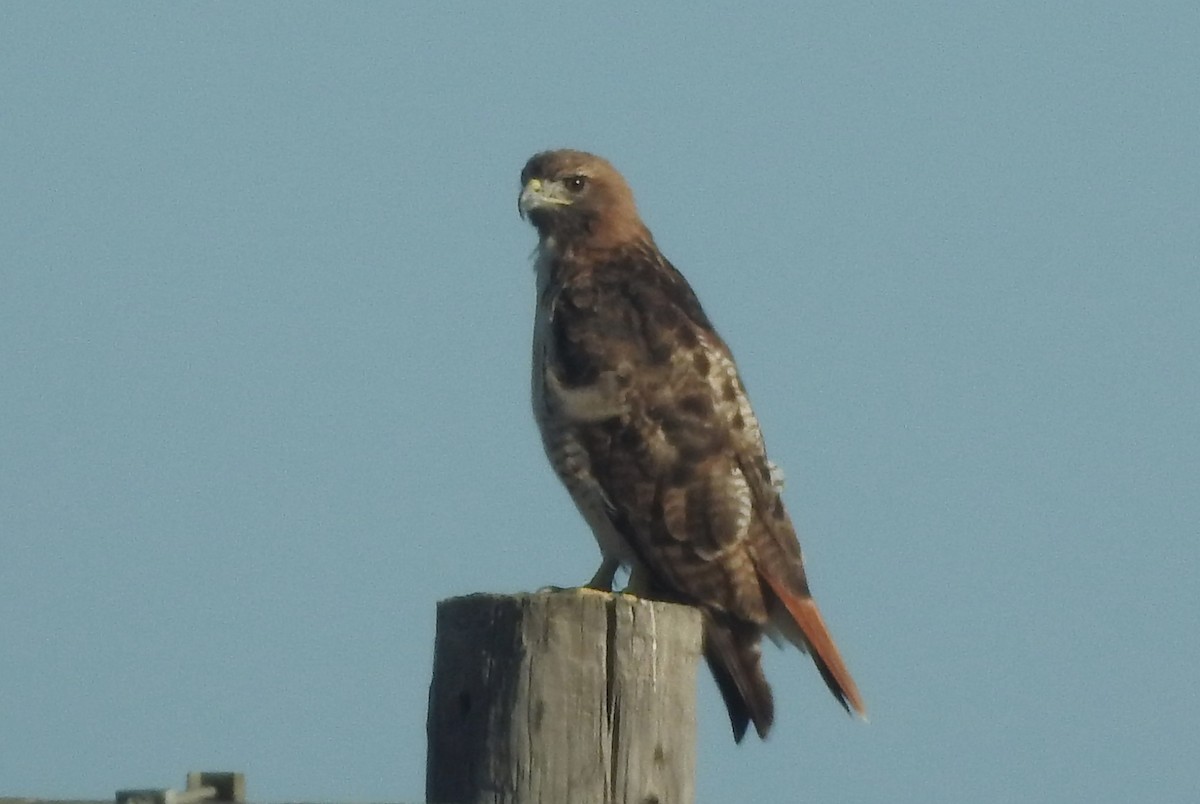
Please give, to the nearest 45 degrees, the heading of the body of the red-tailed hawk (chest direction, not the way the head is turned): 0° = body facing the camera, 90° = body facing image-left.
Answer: approximately 90°
